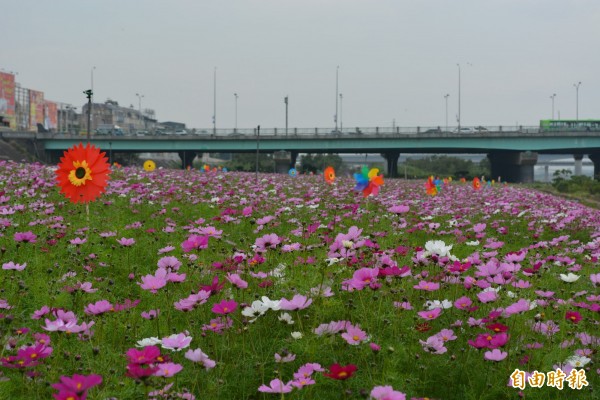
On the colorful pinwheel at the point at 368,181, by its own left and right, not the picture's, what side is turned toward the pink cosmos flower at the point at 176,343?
front

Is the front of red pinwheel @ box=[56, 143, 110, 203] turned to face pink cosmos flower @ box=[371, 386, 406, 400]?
yes

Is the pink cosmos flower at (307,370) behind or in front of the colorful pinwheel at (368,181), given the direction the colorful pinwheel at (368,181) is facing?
in front

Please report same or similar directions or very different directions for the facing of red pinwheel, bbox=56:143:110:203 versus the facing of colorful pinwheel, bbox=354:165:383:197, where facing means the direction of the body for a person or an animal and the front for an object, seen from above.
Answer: same or similar directions

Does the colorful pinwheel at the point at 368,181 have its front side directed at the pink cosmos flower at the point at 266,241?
yes

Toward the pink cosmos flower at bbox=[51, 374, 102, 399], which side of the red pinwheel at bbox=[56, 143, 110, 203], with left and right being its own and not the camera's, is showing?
front

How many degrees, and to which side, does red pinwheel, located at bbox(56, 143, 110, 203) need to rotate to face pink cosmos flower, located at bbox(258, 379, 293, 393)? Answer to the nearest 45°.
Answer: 0° — it already faces it

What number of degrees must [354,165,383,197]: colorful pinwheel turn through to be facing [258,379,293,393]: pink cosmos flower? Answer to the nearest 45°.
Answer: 0° — it already faces it

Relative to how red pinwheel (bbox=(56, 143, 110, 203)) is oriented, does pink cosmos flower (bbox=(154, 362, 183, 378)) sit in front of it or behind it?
in front

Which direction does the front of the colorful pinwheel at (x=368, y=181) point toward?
toward the camera
